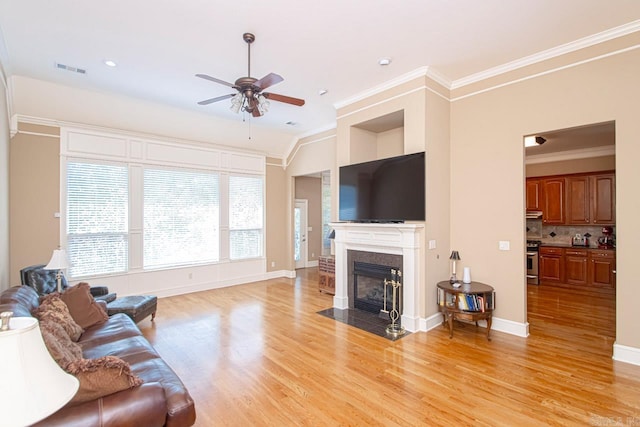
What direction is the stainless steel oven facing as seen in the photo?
toward the camera

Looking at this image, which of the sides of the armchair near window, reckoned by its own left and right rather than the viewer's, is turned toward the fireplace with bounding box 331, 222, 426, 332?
front

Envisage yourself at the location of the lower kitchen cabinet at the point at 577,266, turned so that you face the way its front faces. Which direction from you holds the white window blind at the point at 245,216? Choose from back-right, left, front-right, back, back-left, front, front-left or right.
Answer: front-right

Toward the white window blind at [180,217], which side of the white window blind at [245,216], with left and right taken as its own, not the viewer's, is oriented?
right

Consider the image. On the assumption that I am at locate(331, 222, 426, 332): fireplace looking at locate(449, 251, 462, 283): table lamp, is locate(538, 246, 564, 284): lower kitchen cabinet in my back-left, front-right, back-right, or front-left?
front-left

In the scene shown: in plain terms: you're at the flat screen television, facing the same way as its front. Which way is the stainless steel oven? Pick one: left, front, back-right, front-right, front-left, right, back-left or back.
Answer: back

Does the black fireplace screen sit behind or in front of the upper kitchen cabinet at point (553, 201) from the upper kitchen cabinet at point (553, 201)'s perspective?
in front

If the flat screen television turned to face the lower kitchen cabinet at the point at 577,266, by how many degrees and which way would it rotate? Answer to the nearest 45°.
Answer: approximately 180°

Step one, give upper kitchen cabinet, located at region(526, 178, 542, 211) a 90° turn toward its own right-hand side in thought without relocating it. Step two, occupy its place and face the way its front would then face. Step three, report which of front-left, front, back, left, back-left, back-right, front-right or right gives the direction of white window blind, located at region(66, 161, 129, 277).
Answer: front-left

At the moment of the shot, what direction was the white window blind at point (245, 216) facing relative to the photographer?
facing the viewer and to the right of the viewer

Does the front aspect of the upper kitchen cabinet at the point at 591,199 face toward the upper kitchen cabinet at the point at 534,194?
no

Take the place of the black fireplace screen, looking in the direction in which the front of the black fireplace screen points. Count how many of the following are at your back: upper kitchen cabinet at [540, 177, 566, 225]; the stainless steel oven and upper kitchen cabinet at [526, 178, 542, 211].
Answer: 3

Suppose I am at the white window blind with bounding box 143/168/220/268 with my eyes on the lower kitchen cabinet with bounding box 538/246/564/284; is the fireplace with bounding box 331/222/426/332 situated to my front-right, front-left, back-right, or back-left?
front-right

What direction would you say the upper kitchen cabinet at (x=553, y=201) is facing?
toward the camera

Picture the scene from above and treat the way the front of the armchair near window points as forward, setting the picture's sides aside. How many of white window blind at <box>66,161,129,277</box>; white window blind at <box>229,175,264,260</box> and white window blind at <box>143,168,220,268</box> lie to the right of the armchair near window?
0

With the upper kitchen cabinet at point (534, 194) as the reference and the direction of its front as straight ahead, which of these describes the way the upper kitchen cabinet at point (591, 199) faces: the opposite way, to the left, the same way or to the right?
the same way

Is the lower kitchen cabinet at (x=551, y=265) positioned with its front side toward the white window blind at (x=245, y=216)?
no

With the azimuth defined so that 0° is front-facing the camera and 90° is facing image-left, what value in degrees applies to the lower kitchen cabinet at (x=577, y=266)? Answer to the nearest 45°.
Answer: approximately 0°

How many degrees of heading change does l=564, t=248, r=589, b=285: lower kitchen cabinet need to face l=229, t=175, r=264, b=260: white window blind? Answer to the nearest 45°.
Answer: approximately 45° to its right

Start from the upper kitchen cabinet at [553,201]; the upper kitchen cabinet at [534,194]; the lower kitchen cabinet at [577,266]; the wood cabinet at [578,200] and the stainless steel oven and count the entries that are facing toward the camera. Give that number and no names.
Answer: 5

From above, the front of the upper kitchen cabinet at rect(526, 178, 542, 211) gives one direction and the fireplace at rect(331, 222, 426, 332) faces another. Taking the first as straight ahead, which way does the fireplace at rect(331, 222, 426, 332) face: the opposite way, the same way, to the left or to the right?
the same way

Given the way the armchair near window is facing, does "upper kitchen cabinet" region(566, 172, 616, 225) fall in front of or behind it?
in front

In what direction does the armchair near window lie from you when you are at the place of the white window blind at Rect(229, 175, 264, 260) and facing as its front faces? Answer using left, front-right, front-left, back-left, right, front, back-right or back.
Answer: right

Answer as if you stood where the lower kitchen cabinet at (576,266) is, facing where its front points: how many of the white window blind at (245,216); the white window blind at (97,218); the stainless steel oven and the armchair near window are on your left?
0
